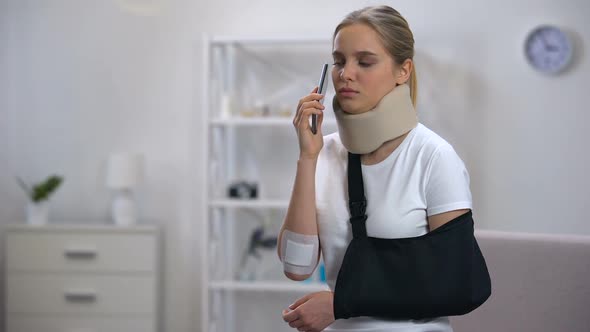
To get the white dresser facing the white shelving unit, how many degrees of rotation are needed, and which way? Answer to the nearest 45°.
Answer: approximately 90° to its left

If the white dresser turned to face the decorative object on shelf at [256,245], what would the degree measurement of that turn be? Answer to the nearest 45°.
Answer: approximately 90° to its left

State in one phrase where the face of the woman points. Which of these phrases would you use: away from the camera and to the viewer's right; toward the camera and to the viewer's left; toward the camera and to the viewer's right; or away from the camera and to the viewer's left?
toward the camera and to the viewer's left

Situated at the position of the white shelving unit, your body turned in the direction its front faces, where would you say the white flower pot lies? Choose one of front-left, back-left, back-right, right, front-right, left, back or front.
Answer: right

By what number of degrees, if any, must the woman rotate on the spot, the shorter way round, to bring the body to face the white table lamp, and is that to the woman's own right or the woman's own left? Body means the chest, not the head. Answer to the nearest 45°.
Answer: approximately 90° to the woman's own right

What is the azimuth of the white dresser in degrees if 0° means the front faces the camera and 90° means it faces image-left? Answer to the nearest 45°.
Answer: approximately 0°

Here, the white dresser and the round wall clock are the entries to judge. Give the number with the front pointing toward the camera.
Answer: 2

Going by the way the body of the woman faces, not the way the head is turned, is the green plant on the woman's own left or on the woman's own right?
on the woman's own right

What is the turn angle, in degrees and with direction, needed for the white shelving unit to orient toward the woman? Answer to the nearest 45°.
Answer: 0° — it already faces them

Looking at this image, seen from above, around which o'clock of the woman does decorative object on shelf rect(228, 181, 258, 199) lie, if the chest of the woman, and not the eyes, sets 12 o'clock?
The decorative object on shelf is roughly at 4 o'clock from the woman.

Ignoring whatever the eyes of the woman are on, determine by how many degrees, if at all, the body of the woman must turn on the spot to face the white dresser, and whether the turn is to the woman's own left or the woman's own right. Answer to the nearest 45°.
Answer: approximately 90° to the woman's own right

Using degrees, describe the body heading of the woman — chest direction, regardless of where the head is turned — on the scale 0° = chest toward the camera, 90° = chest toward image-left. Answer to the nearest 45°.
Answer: approximately 45°

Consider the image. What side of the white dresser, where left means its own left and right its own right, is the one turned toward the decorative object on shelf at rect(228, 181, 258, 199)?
left
